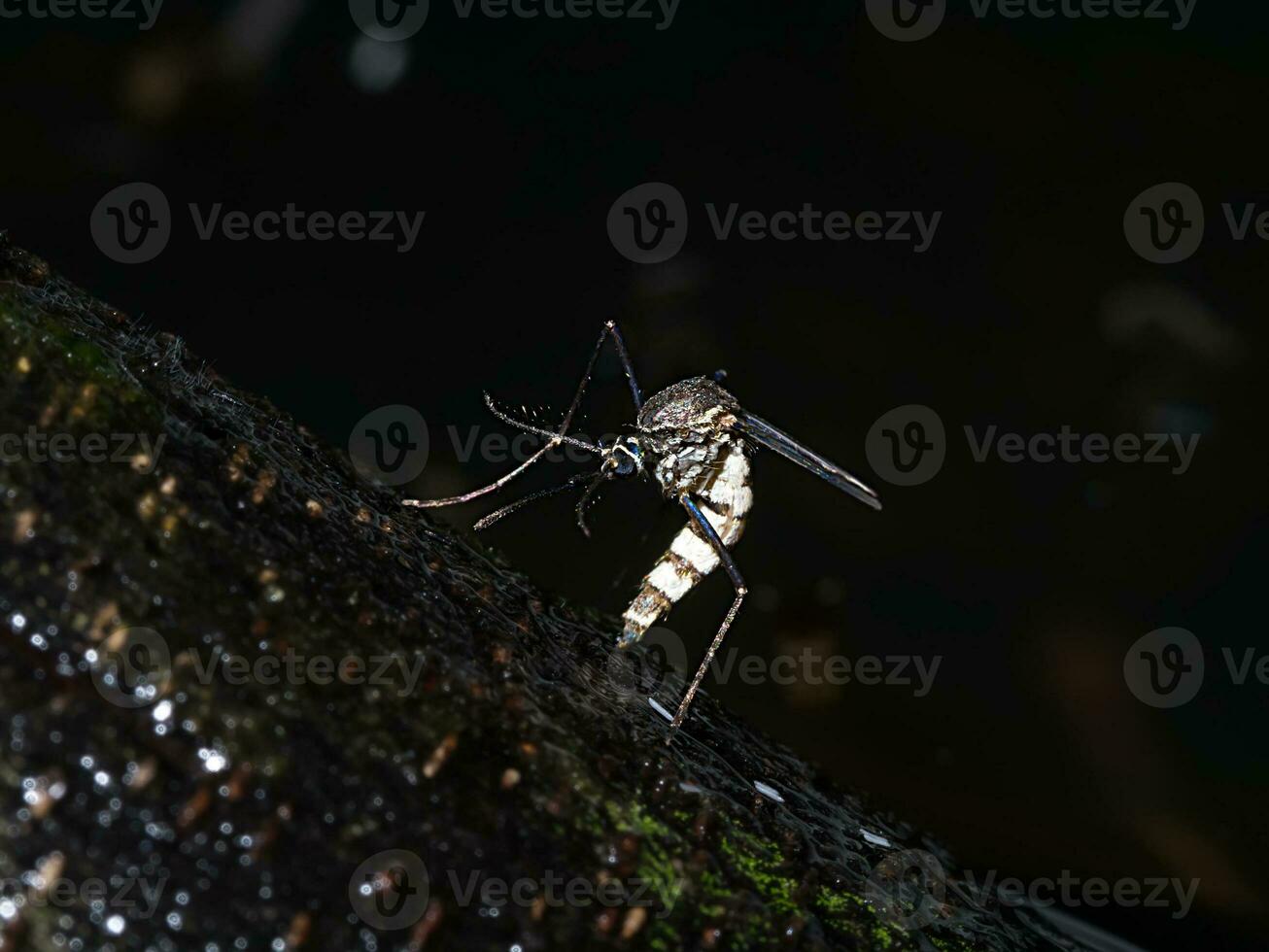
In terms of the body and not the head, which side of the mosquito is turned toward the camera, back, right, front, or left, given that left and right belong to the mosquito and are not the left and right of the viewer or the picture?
left
